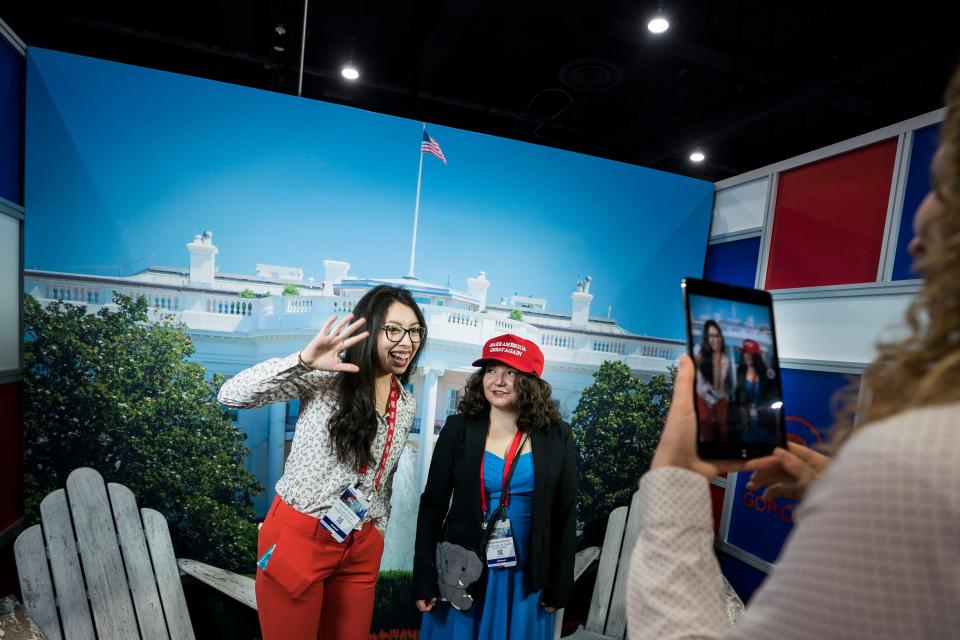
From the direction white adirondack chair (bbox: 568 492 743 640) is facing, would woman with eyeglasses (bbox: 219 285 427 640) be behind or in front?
in front

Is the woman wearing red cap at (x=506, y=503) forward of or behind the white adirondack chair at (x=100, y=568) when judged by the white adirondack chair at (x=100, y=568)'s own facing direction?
forward

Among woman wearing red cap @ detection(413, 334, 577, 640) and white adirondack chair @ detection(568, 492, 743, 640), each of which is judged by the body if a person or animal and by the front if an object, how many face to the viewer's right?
0
